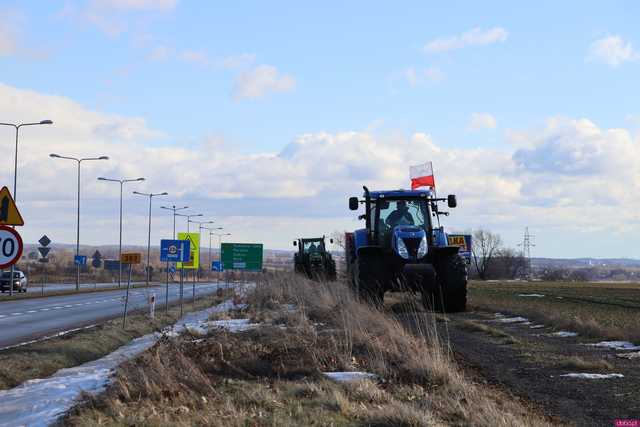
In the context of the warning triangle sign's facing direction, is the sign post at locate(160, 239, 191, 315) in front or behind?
behind

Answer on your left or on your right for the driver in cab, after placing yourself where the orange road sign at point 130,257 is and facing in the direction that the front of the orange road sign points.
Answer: on your left

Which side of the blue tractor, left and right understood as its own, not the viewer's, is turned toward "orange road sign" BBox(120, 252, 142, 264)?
right

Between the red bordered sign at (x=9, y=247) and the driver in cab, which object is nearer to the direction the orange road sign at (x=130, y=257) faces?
the red bordered sign

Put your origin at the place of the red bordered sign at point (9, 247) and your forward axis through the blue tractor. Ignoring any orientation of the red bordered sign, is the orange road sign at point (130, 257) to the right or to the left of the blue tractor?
left

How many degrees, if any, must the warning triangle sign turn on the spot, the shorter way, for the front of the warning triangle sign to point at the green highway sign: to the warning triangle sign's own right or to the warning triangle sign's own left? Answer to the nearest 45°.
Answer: approximately 135° to the warning triangle sign's own left

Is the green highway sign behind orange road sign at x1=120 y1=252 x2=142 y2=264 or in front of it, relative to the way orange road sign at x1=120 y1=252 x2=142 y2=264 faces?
behind

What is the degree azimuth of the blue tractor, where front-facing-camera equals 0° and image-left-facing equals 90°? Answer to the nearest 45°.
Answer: approximately 0°
